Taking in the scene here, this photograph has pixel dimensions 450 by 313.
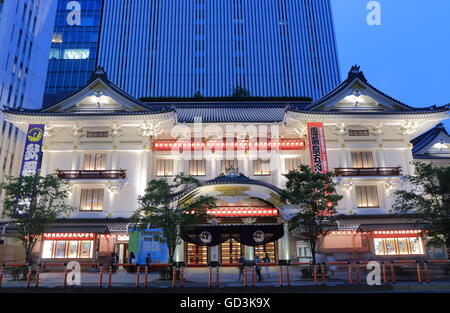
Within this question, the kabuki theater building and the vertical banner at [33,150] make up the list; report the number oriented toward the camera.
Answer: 2

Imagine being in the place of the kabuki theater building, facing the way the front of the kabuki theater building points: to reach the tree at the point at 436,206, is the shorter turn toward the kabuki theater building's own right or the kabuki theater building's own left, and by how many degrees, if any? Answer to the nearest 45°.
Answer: approximately 45° to the kabuki theater building's own left

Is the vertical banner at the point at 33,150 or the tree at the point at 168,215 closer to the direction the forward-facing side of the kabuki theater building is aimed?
the tree

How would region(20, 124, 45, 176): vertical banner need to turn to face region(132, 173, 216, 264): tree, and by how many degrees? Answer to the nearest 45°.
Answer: approximately 45° to its left

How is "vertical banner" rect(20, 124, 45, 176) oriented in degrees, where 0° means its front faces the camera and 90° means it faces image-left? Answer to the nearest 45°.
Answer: approximately 0°
